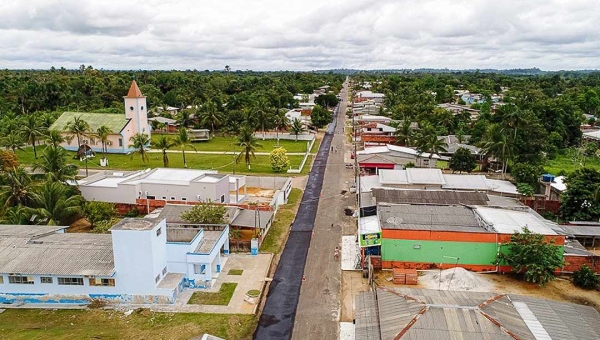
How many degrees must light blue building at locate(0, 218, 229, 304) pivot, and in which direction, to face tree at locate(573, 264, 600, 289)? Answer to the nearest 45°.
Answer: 0° — it already faces it

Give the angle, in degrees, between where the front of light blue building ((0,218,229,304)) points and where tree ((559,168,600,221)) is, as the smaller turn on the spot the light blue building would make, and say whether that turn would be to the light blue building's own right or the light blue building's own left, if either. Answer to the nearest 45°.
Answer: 0° — it already faces it

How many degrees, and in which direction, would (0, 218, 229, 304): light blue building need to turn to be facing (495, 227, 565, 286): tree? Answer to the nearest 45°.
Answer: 0° — it already faces it

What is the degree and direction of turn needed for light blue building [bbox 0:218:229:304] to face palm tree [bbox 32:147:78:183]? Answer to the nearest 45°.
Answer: approximately 90° to its left

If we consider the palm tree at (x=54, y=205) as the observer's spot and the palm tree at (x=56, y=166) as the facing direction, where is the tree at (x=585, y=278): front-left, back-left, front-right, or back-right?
back-right

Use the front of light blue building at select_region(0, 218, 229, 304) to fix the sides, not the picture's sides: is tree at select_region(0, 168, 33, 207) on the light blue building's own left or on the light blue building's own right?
on the light blue building's own left

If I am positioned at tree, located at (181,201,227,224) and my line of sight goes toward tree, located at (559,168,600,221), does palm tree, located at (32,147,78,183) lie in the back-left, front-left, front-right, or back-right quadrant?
back-left

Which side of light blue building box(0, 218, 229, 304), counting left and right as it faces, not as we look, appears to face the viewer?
right
